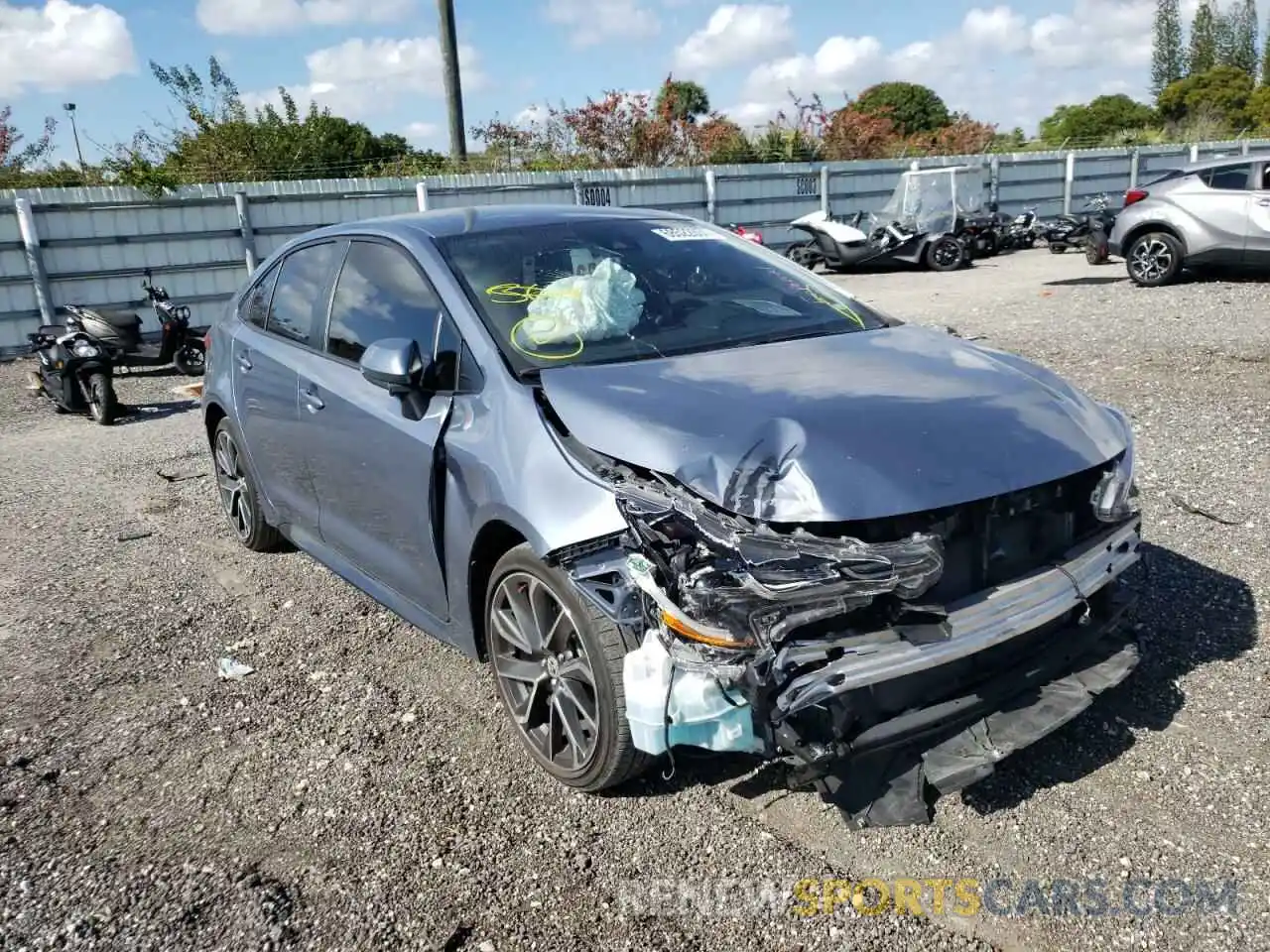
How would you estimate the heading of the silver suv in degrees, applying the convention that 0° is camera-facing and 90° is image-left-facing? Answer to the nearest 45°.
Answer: approximately 270°

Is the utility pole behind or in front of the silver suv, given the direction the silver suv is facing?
behind

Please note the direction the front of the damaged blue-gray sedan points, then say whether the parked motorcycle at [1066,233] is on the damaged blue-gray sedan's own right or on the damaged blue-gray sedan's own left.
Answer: on the damaged blue-gray sedan's own left

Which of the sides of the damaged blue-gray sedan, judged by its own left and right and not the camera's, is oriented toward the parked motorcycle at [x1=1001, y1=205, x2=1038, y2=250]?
left

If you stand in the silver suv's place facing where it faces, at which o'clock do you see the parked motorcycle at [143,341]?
The parked motorcycle is roughly at 5 o'clock from the silver suv.

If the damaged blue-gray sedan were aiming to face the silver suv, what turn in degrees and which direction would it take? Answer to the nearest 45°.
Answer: approximately 90° to its left

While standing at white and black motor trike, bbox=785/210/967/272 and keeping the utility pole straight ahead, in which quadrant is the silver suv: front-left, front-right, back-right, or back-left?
back-left
